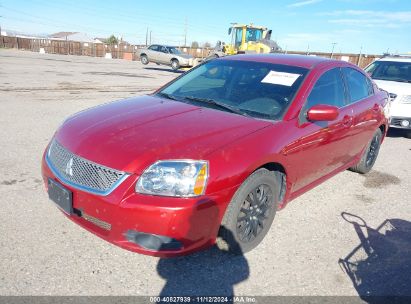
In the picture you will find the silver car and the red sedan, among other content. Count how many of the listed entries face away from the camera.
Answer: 0

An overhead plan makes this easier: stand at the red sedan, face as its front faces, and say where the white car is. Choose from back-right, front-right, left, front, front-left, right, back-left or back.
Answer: back

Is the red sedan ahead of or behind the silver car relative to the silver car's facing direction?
ahead

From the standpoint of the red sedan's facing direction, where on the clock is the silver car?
The silver car is roughly at 4 o'clock from the red sedan.

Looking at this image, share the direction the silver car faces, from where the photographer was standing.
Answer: facing the viewer and to the right of the viewer

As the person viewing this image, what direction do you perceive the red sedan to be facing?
facing the viewer and to the left of the viewer
